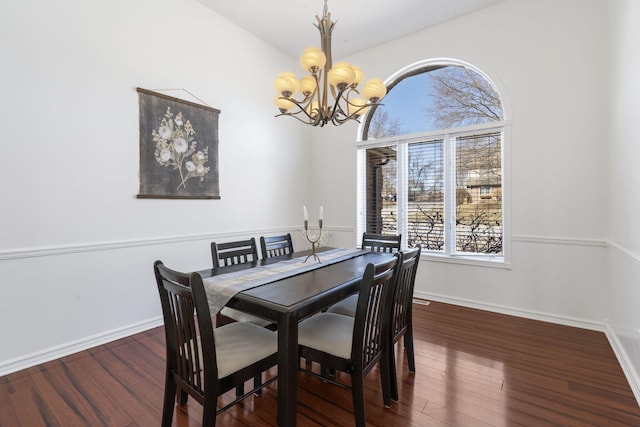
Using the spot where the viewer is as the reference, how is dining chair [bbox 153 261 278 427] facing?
facing away from the viewer and to the right of the viewer

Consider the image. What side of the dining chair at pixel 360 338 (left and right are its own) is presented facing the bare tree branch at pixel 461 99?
right

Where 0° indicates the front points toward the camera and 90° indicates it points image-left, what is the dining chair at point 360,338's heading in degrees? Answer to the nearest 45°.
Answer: approximately 135°

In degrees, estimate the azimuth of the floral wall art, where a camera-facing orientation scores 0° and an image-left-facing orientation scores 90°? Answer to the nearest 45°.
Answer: approximately 315°

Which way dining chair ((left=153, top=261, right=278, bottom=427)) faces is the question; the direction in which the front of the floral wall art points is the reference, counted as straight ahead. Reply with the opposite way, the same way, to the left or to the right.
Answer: to the left

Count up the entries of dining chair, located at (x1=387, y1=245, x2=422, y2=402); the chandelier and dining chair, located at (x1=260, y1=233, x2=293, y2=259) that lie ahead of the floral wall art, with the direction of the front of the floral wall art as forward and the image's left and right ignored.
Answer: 3
